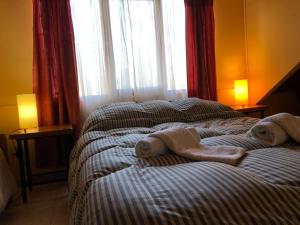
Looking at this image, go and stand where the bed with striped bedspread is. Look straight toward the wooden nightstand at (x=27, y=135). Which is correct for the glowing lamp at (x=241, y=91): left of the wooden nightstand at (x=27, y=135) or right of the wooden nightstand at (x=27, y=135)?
right

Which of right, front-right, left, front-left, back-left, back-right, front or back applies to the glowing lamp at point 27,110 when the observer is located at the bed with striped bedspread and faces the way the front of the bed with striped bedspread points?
back-right

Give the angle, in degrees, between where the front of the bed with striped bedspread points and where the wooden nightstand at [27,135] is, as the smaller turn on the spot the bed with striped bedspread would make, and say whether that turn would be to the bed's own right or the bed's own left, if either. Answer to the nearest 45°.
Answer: approximately 135° to the bed's own right

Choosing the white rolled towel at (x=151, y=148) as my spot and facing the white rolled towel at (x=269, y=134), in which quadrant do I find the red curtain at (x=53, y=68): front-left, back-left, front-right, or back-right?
back-left

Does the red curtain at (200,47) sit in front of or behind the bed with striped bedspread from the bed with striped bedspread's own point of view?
behind

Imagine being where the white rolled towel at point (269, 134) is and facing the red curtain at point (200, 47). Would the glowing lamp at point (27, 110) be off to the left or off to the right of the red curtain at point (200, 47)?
left

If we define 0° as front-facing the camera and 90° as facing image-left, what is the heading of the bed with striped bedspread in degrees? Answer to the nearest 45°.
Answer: approximately 0°

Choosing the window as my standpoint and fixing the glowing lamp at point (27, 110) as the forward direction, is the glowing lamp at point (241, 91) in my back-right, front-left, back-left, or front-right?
back-left

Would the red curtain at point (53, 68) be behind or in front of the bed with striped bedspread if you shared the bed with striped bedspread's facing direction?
behind
